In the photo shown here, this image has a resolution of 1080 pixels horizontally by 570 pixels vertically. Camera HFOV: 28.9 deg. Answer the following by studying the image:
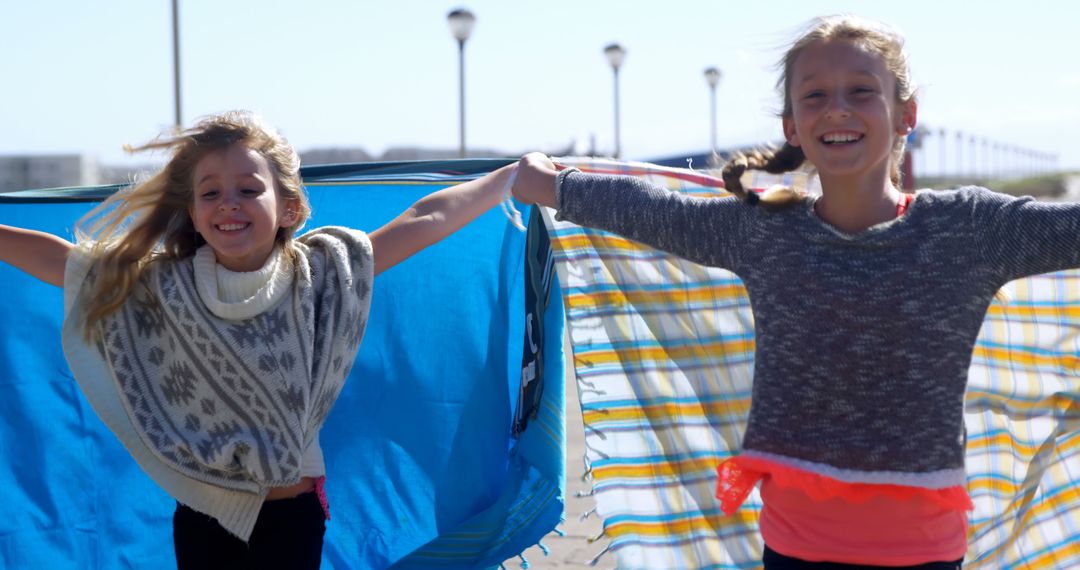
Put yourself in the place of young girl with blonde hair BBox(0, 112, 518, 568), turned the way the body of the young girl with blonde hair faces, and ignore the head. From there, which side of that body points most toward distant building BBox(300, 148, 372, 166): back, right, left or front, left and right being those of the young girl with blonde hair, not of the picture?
back

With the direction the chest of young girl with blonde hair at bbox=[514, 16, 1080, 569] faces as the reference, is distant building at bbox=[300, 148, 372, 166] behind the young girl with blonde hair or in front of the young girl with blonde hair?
behind

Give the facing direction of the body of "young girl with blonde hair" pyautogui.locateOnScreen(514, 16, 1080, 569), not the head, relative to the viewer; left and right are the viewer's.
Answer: facing the viewer

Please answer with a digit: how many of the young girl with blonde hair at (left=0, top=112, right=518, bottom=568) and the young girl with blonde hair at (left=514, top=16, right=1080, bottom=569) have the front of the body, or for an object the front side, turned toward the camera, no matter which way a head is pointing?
2

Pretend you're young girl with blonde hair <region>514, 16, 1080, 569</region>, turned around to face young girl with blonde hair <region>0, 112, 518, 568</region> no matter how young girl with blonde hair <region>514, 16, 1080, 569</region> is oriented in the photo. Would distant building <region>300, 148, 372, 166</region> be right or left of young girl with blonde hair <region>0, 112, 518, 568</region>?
right

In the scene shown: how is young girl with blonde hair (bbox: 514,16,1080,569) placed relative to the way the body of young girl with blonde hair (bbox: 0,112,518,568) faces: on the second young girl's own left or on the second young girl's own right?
on the second young girl's own left

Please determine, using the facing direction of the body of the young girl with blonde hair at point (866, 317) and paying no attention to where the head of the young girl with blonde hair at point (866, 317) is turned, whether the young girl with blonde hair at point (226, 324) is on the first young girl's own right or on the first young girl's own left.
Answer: on the first young girl's own right

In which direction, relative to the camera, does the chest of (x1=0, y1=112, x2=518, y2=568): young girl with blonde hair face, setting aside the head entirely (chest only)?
toward the camera
